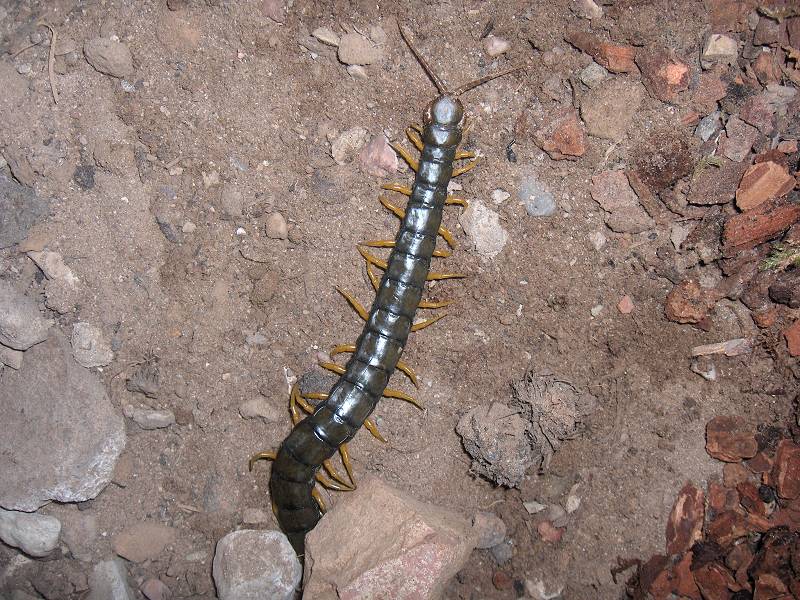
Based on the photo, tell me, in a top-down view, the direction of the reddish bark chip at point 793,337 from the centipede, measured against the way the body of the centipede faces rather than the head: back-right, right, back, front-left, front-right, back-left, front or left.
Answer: right

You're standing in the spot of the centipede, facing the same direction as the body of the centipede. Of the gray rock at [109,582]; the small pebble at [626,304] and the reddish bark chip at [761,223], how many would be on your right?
2

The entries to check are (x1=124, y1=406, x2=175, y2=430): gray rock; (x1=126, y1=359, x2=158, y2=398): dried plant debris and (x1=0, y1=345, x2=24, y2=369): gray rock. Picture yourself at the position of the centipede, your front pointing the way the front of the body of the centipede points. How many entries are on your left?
3

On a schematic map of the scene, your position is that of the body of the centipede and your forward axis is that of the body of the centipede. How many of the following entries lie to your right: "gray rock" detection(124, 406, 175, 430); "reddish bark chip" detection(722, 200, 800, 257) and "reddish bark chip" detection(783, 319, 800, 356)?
2

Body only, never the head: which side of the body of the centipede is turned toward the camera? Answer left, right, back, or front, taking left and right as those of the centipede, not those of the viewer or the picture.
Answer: back

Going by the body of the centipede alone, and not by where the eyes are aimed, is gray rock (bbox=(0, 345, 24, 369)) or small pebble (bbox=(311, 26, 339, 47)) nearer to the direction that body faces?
the small pebble

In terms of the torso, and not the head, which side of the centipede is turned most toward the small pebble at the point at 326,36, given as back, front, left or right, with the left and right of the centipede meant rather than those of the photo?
front

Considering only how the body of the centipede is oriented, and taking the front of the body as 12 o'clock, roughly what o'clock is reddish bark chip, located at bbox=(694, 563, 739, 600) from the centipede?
The reddish bark chip is roughly at 4 o'clock from the centipede.

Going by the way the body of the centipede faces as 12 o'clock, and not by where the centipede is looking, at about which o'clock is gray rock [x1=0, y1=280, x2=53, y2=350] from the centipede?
The gray rock is roughly at 9 o'clock from the centipede.

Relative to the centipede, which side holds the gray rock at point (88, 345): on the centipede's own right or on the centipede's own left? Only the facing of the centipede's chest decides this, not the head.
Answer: on the centipede's own left

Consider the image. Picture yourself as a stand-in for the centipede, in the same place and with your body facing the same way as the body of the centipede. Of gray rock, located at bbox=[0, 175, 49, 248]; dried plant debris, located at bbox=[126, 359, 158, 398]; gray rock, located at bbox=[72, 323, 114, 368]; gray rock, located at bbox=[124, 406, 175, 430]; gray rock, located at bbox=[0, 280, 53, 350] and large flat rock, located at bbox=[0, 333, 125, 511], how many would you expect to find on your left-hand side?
6

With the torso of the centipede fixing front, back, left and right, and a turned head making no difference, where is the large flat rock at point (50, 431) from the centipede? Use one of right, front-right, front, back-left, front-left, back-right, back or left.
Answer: left

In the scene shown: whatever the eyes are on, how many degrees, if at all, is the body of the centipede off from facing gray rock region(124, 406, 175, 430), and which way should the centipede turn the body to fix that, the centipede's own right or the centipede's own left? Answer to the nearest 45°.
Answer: approximately 90° to the centipede's own left

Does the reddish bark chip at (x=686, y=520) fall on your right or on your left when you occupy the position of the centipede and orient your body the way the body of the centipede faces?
on your right
